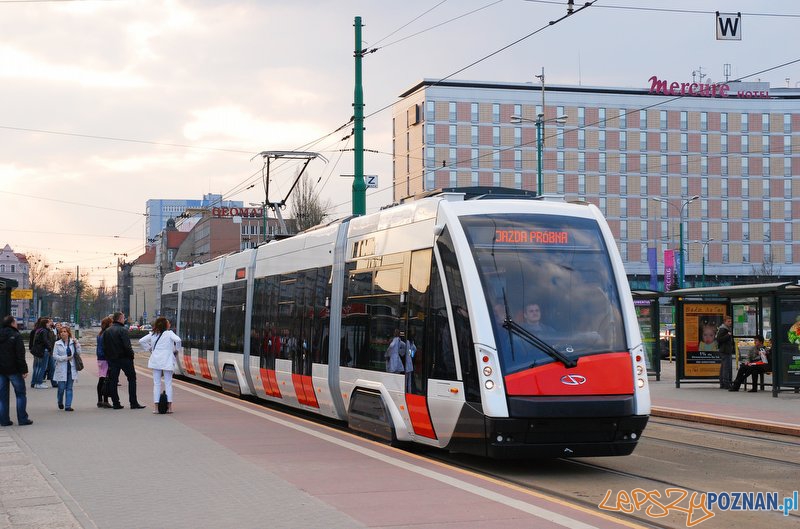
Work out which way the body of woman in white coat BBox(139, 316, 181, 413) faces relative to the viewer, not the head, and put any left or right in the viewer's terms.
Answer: facing away from the viewer

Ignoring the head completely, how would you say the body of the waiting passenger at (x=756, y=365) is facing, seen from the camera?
to the viewer's left

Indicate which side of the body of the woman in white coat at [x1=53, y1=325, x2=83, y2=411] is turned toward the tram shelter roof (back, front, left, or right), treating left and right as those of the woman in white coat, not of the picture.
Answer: left

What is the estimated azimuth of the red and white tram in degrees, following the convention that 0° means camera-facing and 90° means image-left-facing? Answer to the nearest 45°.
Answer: approximately 315°

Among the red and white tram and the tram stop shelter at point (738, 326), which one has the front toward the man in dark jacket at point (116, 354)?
the tram stop shelter

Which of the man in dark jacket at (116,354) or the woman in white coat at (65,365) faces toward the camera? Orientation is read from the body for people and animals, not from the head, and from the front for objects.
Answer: the woman in white coat

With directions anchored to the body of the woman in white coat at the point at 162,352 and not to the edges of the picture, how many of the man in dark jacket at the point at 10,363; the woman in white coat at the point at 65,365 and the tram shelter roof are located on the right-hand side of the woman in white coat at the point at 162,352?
1

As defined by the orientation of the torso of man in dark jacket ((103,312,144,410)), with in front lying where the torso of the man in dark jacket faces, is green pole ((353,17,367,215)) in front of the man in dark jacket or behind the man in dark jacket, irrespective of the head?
in front

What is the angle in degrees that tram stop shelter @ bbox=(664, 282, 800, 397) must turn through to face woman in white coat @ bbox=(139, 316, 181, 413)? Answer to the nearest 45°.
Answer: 0° — it already faces them

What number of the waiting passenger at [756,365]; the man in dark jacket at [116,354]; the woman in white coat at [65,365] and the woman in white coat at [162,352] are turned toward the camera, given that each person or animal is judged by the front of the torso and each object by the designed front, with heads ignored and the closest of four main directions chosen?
1

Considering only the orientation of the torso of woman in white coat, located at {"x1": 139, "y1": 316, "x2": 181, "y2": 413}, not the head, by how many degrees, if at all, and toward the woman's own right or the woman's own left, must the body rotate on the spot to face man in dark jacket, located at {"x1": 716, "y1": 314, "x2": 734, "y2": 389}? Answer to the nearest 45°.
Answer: approximately 90° to the woman's own right

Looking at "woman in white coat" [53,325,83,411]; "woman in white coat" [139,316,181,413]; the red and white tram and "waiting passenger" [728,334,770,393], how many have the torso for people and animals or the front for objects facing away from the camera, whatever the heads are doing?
1

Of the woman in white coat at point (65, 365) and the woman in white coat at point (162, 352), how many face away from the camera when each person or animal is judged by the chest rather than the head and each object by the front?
1

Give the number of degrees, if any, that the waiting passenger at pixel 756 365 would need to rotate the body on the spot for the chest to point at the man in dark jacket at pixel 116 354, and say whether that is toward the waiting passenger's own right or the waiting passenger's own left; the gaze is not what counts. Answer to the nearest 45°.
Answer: approximately 45° to the waiting passenger's own left

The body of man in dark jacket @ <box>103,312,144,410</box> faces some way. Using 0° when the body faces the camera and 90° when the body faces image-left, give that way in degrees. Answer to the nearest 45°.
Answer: approximately 225°

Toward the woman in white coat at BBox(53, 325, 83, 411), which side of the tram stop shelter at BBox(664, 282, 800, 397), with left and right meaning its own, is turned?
front
